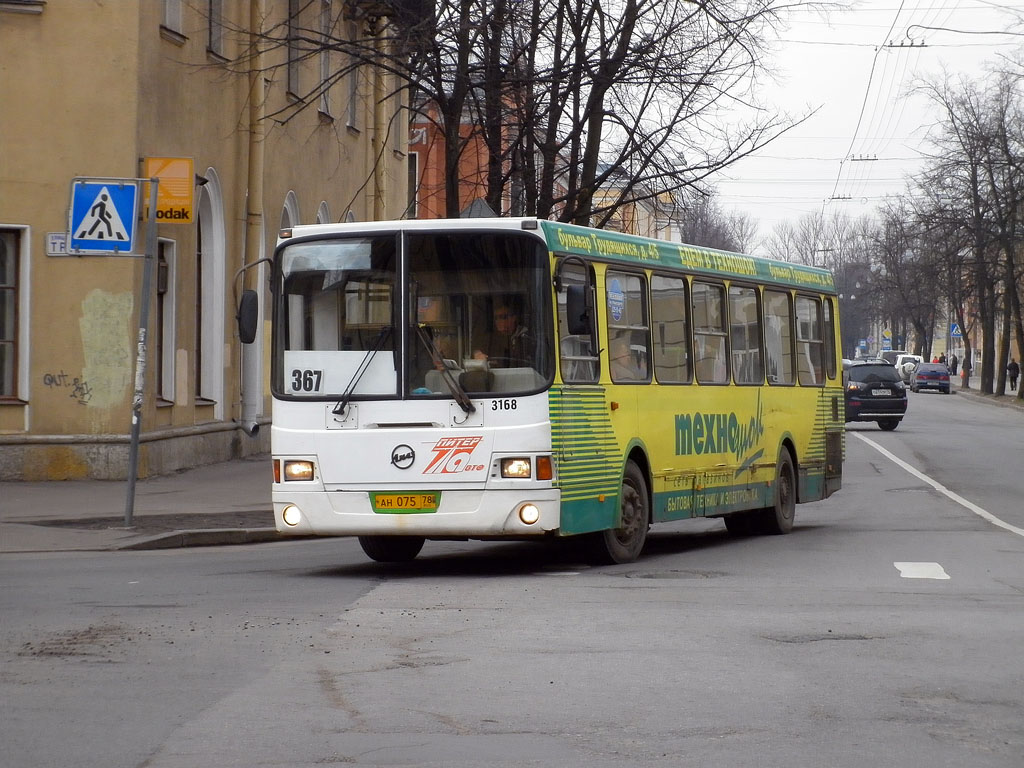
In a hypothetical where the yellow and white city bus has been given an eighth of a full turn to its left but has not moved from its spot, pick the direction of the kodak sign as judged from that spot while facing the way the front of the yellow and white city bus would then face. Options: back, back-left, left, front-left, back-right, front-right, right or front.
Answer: back-right

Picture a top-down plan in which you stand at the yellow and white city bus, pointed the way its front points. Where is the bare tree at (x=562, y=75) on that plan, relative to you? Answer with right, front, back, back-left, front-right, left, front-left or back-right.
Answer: back-right

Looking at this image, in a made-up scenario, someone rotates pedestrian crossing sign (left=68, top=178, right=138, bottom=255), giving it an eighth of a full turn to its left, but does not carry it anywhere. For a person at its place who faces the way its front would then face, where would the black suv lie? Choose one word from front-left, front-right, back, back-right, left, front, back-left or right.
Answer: left

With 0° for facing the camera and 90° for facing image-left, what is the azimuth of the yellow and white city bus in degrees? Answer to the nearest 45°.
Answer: approximately 45°
